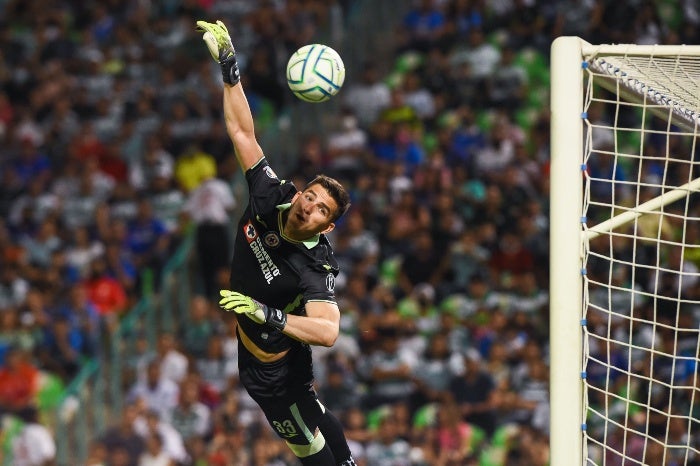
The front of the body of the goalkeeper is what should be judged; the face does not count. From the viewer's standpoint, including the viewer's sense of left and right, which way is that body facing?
facing the viewer and to the left of the viewer

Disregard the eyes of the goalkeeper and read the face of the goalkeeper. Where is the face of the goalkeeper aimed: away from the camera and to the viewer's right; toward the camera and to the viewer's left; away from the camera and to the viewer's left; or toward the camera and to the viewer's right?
toward the camera and to the viewer's left
